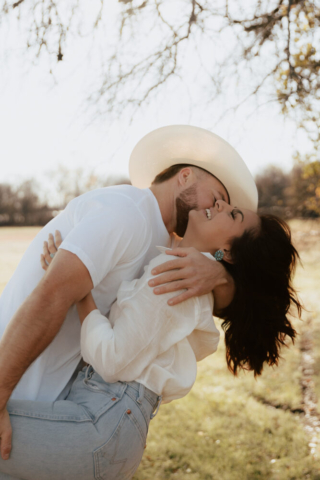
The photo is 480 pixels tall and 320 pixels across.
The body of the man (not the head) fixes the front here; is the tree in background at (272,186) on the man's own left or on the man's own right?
on the man's own left

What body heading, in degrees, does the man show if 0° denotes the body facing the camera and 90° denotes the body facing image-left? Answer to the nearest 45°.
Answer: approximately 270°

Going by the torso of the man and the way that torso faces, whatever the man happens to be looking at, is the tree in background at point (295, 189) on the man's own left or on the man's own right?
on the man's own left

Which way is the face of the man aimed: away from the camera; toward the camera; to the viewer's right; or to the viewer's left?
to the viewer's right
